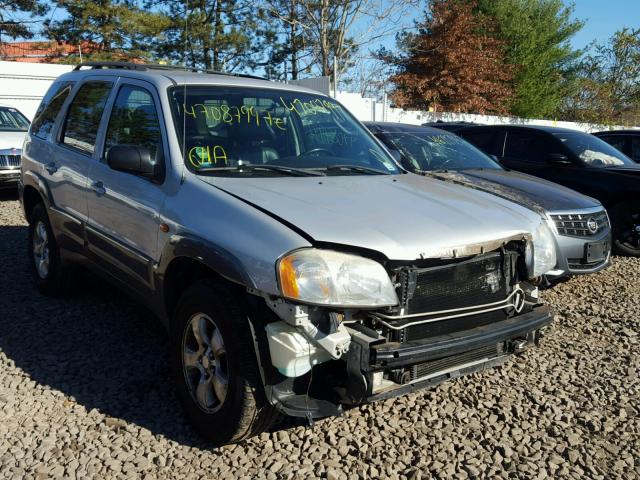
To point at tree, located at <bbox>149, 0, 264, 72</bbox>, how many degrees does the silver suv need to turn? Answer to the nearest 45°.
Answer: approximately 135° to its left

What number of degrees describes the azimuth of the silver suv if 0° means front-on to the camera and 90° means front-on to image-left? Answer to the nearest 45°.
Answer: approximately 315°

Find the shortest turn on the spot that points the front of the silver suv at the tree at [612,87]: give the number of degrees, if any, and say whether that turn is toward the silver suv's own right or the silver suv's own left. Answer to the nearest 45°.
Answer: approximately 90° to the silver suv's own left

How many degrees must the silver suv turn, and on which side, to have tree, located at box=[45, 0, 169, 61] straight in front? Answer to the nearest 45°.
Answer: approximately 135° to its left

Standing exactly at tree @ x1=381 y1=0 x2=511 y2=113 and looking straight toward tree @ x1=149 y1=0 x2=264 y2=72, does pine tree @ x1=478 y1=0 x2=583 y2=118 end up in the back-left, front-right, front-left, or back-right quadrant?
back-right

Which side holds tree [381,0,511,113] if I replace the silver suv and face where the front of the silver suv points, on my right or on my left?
on my left
